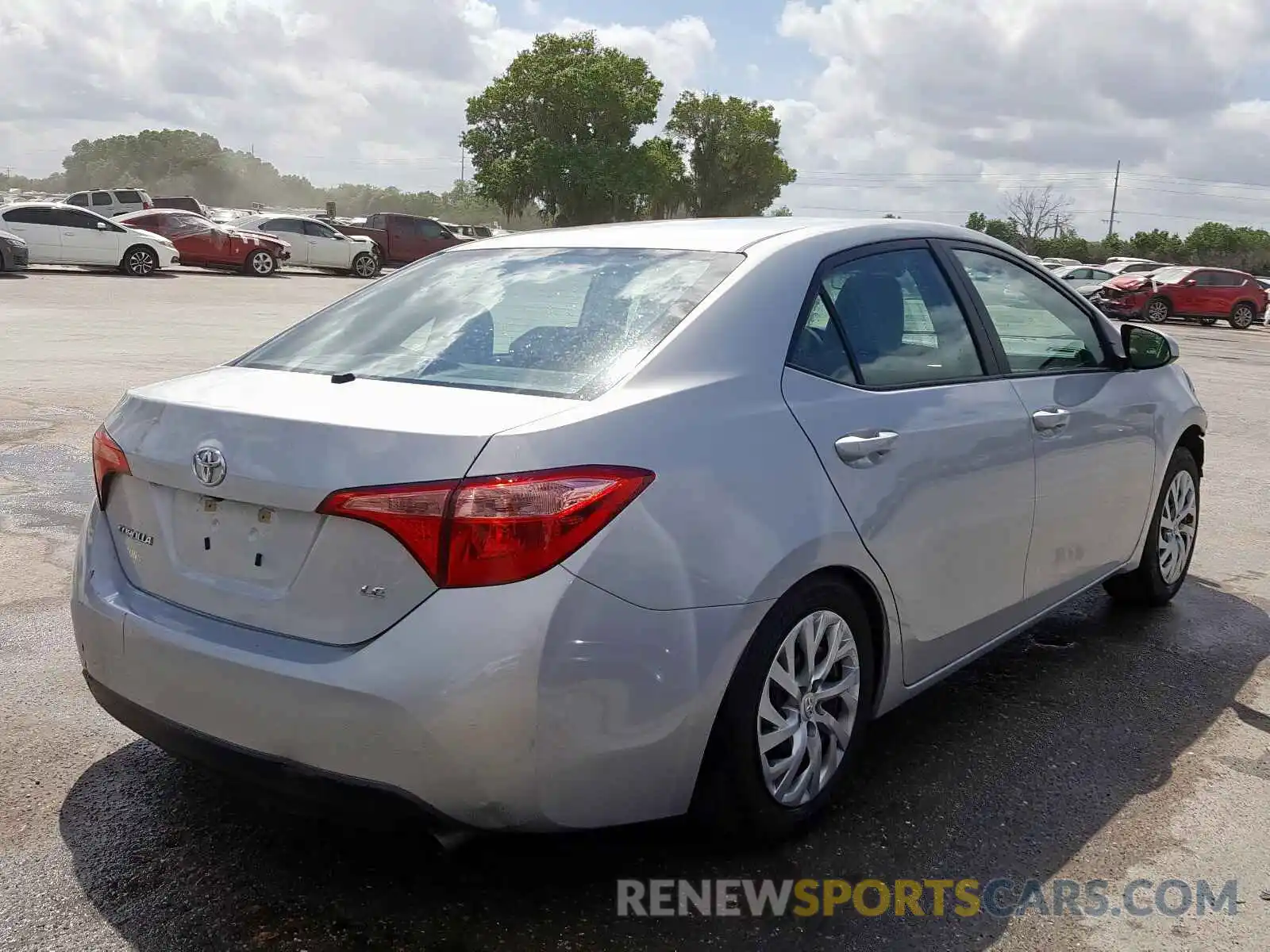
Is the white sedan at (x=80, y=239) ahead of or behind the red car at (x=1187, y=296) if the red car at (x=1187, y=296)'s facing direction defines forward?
ahead

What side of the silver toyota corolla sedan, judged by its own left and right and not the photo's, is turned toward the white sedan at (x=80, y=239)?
left

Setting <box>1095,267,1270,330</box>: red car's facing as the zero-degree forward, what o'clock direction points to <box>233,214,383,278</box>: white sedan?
The white sedan is roughly at 1 o'clock from the red car.

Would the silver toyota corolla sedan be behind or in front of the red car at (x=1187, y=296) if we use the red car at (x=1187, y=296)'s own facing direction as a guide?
in front

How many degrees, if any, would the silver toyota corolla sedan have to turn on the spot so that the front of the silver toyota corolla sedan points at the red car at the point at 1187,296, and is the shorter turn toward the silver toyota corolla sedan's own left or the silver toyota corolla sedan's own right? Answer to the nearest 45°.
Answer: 0° — it already faces it

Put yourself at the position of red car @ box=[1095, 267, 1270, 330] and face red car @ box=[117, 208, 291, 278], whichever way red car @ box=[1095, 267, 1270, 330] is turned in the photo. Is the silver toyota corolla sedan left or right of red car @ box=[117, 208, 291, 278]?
left

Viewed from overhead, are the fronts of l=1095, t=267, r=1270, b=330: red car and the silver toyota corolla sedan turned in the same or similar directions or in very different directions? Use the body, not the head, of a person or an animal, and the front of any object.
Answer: very different directions

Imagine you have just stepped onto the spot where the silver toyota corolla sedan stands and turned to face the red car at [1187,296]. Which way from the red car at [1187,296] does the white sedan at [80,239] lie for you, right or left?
left

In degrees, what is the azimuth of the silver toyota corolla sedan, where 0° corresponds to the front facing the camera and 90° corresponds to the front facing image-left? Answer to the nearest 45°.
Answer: approximately 225°

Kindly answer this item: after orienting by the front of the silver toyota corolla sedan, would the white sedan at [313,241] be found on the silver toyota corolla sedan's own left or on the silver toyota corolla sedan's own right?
on the silver toyota corolla sedan's own left
